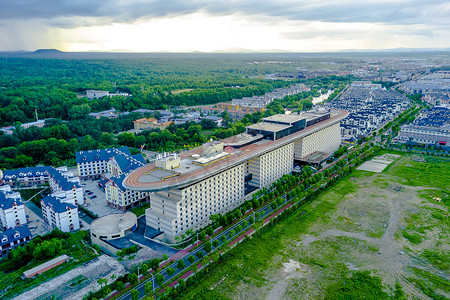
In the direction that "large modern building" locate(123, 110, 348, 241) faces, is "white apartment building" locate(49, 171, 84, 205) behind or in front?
behind

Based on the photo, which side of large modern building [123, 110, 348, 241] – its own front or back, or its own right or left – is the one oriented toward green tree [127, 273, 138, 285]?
right

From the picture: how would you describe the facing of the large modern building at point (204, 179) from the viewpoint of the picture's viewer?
facing the viewer and to the right of the viewer

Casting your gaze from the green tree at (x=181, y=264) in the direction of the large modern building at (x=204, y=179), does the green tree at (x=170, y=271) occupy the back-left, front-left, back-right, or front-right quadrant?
back-left

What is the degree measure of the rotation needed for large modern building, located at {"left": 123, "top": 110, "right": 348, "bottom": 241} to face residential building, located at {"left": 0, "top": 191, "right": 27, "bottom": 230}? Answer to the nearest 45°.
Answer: approximately 135° to its right

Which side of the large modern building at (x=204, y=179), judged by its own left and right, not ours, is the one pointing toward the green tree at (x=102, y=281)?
right

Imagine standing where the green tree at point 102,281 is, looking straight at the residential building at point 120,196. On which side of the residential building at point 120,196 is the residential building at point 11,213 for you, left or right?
left

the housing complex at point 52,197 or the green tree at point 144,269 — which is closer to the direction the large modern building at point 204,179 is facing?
the green tree

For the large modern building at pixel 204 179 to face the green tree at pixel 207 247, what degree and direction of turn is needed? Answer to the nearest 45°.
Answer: approximately 45° to its right

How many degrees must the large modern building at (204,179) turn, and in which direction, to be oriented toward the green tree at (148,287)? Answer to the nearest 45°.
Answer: approximately 45° to its right

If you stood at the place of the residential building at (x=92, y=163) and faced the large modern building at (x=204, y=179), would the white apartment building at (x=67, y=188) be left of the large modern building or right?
right

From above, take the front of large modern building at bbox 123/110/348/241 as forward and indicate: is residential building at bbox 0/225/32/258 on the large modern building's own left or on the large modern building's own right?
on the large modern building's own right

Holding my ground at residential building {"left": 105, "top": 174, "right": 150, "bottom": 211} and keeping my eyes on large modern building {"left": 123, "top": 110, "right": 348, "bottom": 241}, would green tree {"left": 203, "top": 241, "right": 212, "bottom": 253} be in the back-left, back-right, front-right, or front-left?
front-right

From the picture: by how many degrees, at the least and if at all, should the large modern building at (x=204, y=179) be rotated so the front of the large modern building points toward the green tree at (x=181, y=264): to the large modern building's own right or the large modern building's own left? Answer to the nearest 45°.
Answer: approximately 45° to the large modern building's own right
